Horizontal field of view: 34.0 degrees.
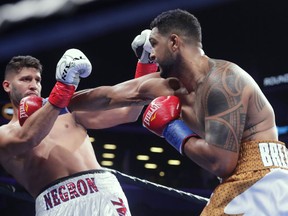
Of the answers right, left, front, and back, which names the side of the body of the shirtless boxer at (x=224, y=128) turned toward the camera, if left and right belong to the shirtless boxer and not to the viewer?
left

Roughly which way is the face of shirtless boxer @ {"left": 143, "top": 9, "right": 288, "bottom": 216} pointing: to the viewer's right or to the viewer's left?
to the viewer's left

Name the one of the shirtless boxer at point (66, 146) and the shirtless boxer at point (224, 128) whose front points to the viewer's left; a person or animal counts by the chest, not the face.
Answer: the shirtless boxer at point (224, 128)

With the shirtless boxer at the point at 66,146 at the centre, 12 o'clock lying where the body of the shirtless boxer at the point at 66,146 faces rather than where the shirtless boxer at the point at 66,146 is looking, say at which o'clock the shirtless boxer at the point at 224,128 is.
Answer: the shirtless boxer at the point at 224,128 is roughly at 12 o'clock from the shirtless boxer at the point at 66,146.

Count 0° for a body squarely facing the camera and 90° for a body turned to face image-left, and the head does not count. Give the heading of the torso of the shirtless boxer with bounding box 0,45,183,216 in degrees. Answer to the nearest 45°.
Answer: approximately 315°

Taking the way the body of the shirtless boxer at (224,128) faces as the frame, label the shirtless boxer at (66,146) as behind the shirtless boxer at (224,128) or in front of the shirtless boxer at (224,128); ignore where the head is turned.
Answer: in front

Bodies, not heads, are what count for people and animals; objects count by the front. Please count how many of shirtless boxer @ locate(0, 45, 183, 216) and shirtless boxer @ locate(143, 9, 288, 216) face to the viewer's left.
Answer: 1
